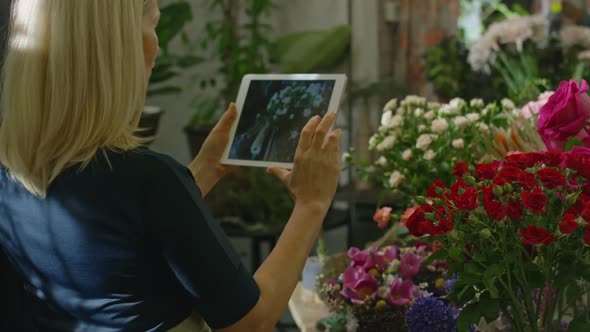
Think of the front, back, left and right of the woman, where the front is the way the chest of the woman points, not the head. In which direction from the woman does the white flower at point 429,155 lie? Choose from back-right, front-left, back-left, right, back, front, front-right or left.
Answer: front

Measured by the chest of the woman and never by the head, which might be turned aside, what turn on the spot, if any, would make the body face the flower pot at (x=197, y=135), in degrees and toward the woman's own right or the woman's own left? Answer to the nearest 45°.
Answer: approximately 45° to the woman's own left

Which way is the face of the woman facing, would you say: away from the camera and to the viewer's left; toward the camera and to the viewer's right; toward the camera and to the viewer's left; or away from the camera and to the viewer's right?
away from the camera and to the viewer's right

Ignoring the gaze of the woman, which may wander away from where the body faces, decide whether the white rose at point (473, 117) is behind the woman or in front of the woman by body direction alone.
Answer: in front

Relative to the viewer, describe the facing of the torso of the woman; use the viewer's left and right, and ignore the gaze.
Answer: facing away from the viewer and to the right of the viewer

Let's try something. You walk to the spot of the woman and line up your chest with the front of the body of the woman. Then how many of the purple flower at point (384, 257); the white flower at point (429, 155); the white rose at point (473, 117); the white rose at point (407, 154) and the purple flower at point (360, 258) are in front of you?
5

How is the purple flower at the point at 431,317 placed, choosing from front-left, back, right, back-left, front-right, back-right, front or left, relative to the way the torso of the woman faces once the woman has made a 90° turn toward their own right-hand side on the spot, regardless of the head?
front-left

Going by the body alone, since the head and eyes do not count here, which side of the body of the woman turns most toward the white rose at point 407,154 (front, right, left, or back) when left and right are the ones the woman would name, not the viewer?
front

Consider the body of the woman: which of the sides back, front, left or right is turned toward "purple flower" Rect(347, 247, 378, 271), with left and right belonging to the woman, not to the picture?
front

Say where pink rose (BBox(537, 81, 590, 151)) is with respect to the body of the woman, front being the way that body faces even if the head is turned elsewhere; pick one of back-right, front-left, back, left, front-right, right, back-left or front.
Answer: front-right

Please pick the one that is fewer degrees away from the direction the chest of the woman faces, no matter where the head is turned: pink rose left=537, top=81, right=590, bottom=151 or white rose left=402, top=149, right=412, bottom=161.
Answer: the white rose
